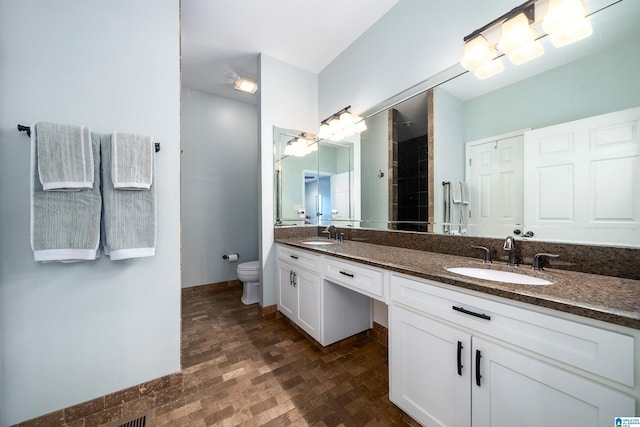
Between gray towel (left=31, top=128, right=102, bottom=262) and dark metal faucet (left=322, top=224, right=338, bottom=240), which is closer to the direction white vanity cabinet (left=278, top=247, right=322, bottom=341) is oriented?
the gray towel

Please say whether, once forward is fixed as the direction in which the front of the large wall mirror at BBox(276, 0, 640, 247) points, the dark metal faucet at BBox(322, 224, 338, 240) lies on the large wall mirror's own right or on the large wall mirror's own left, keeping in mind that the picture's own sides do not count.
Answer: on the large wall mirror's own right

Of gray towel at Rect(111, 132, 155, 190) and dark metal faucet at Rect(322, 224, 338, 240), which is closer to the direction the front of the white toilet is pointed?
the gray towel

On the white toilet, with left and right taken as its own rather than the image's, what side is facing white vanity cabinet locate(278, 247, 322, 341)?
left

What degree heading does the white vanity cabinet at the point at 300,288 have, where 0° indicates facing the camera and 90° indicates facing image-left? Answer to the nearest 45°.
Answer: approximately 45°

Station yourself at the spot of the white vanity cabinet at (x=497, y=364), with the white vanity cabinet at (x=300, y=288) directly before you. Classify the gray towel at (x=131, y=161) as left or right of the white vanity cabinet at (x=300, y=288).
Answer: left

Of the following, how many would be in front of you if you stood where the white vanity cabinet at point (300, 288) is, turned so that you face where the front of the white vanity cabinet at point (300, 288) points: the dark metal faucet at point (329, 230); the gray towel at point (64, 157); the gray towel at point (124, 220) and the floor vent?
3

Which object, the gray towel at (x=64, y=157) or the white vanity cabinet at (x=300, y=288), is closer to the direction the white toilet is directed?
the gray towel

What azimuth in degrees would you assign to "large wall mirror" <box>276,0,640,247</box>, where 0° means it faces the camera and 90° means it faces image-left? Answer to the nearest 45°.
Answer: approximately 45°

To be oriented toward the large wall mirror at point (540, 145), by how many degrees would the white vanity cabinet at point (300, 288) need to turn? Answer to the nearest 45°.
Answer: approximately 90° to its left

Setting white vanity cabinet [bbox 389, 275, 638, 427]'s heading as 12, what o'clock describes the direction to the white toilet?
The white toilet is roughly at 2 o'clock from the white vanity cabinet.
